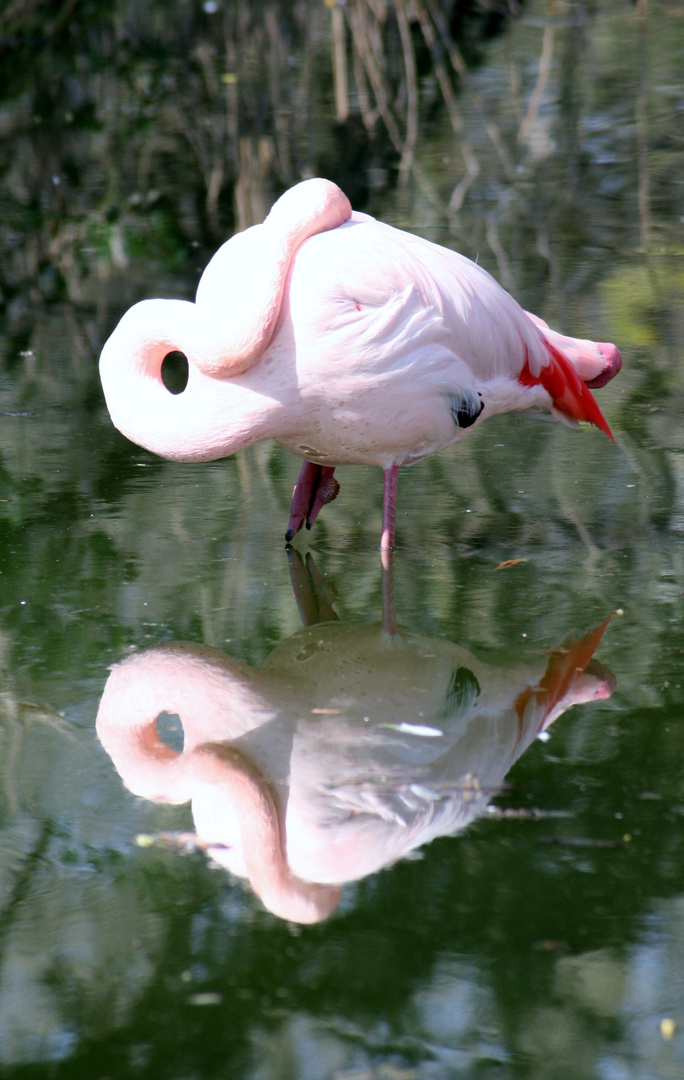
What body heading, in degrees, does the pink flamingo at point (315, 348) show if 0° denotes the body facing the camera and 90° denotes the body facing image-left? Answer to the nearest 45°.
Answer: approximately 90°
